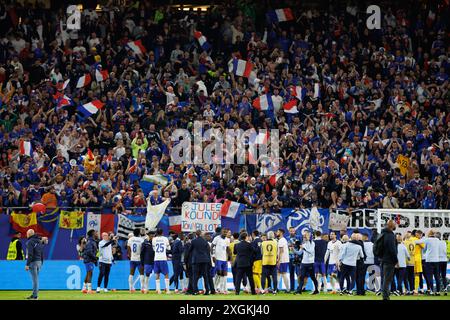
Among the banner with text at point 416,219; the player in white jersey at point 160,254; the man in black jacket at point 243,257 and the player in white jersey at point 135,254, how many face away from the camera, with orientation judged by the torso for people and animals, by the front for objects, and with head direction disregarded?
3

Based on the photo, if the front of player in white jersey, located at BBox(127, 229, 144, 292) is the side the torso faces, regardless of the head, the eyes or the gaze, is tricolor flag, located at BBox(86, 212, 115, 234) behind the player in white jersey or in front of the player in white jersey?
in front

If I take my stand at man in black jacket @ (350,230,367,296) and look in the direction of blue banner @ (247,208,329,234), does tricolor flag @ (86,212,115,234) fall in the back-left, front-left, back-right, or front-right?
front-left

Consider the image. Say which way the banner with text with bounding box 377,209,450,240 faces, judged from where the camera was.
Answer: facing the viewer

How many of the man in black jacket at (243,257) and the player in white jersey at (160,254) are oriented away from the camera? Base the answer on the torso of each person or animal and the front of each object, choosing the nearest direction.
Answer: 2

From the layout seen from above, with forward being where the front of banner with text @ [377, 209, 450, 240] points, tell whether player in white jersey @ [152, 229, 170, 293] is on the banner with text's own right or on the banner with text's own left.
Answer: on the banner with text's own right

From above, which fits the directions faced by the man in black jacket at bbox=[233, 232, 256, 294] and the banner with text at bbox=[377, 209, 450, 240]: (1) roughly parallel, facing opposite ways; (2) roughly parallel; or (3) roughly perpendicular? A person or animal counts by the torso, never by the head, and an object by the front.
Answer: roughly parallel, facing opposite ways

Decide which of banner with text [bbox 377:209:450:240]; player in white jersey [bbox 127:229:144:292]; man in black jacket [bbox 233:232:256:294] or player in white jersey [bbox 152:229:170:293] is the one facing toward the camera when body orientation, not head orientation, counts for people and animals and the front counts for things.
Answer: the banner with text

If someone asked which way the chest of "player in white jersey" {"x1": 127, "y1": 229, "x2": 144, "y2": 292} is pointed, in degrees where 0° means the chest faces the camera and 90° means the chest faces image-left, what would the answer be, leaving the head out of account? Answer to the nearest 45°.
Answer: approximately 180°

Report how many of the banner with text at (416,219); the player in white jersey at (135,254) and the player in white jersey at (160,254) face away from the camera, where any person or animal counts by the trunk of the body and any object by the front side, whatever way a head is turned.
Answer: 2

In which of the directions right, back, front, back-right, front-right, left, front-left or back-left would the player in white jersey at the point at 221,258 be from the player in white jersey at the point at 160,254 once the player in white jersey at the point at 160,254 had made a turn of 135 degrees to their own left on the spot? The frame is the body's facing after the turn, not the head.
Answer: back-left

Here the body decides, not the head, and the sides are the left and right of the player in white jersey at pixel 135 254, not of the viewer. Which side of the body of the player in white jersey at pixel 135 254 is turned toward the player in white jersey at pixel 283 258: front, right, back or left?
right

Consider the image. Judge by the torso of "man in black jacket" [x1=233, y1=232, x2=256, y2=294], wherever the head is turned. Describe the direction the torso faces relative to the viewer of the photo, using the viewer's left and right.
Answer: facing away from the viewer

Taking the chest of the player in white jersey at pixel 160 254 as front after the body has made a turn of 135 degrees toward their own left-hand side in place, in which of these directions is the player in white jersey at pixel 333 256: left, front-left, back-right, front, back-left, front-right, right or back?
back-left

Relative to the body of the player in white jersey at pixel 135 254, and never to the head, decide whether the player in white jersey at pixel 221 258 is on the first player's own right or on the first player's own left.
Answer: on the first player's own right

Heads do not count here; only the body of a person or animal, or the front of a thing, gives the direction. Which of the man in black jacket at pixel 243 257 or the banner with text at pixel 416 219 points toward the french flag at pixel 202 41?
the man in black jacket

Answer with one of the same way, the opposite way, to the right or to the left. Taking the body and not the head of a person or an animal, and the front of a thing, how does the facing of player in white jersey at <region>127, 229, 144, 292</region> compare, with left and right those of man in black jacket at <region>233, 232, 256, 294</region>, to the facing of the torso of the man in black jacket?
the same way

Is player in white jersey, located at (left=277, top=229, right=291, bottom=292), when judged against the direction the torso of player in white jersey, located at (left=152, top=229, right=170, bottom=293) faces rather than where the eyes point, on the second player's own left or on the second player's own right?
on the second player's own right

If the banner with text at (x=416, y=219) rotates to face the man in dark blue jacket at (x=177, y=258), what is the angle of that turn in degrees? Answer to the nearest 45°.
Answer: approximately 90° to its right
